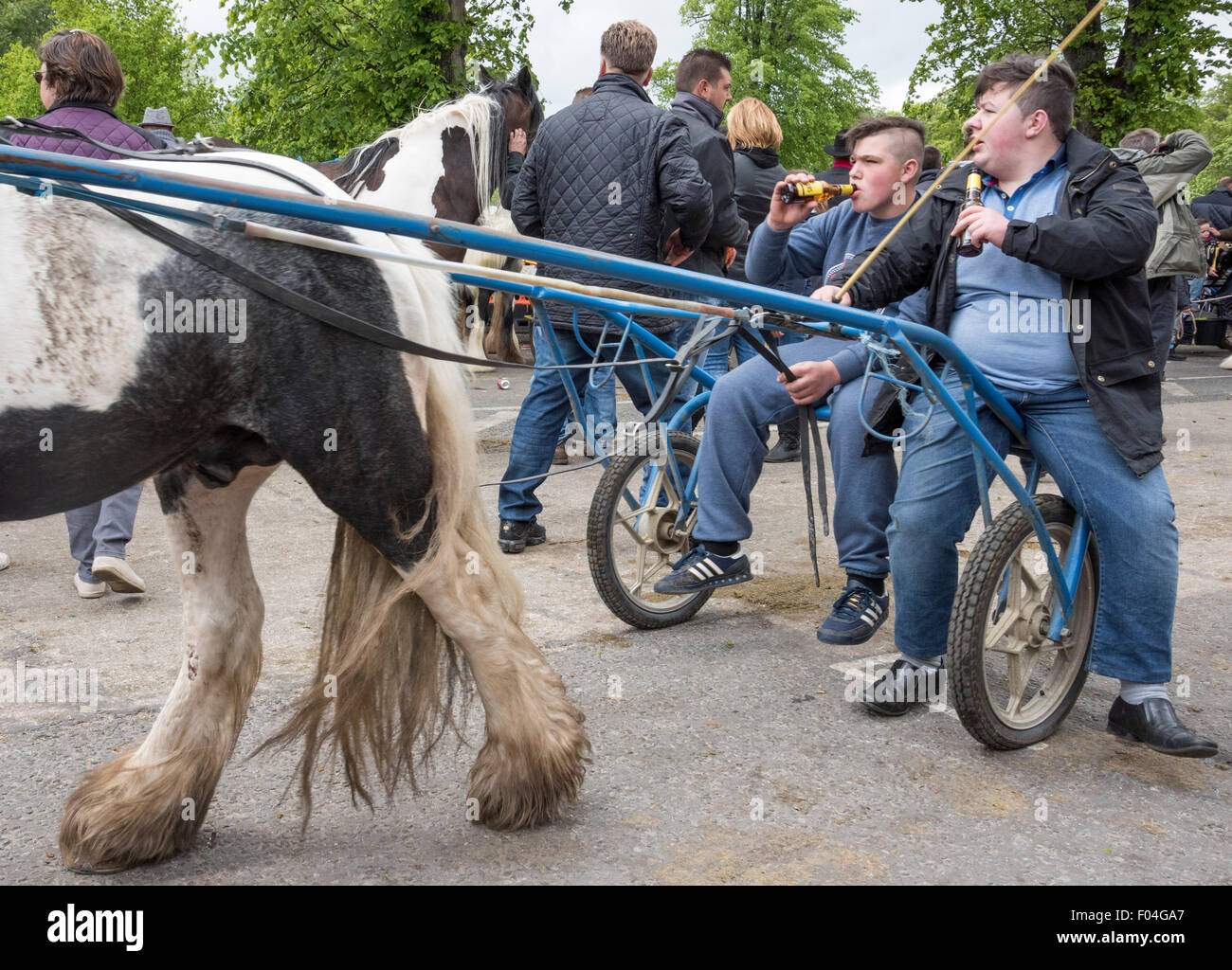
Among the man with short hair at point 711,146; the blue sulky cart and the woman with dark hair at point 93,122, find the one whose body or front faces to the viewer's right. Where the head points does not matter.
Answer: the man with short hair

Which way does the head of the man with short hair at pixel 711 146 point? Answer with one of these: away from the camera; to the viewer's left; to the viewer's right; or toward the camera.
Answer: to the viewer's right

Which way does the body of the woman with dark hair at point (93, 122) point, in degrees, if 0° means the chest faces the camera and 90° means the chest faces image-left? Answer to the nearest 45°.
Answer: approximately 135°

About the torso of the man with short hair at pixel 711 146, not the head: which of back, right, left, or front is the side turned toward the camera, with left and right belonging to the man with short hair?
right

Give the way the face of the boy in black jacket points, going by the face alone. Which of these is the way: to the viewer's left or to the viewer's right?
to the viewer's left

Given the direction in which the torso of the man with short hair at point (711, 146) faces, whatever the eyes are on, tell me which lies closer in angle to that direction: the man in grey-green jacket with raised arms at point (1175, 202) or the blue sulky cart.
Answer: the man in grey-green jacket with raised arms

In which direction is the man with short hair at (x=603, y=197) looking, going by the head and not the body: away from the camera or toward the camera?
away from the camera

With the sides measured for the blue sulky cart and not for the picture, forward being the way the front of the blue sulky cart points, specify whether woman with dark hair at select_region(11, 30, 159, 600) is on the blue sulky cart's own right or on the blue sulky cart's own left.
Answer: on the blue sulky cart's own right

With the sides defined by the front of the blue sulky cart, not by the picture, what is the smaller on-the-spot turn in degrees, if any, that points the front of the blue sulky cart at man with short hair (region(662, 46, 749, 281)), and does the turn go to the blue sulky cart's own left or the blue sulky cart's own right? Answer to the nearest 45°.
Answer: approximately 135° to the blue sulky cart's own right

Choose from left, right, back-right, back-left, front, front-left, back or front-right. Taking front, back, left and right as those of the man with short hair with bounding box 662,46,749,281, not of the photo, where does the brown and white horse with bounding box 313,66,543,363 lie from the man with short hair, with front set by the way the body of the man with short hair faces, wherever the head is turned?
back-left

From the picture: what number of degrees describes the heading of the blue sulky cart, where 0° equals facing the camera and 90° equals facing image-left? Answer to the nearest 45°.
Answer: approximately 45°

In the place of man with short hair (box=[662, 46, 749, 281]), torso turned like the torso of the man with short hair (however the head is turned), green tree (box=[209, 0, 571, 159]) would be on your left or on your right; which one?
on your left

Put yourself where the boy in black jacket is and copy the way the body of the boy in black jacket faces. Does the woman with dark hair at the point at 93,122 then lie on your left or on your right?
on your right
